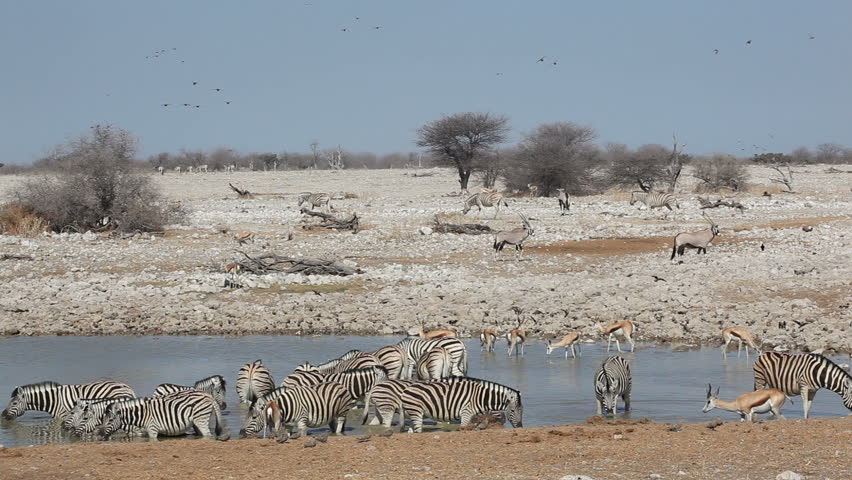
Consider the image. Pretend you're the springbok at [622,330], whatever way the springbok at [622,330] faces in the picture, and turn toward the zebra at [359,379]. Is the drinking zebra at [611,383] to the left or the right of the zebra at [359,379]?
left

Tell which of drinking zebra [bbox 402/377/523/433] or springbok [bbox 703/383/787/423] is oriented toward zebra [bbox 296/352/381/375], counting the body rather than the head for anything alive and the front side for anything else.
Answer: the springbok

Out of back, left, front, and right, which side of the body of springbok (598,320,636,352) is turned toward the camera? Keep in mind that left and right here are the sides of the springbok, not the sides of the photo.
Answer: left

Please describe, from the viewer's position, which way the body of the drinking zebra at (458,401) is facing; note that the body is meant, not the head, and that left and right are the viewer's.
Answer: facing to the right of the viewer

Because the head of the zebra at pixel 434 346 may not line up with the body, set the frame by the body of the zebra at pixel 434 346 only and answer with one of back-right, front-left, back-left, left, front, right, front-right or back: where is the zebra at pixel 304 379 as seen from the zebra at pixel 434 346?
front-left

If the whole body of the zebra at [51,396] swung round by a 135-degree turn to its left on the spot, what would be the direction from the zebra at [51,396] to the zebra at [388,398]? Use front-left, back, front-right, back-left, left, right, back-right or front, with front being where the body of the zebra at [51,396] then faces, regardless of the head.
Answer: front

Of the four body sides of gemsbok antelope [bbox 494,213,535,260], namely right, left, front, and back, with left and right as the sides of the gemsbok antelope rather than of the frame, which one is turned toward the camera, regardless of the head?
right

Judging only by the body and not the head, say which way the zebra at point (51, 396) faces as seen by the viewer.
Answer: to the viewer's left

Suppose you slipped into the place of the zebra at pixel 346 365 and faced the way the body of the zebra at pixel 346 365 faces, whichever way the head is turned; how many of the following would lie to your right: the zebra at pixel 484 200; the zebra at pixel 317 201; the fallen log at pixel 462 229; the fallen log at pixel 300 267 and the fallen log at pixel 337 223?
5

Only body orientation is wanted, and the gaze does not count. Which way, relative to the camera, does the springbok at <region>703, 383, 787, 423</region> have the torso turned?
to the viewer's left

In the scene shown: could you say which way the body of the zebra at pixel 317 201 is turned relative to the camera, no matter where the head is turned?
to the viewer's left
